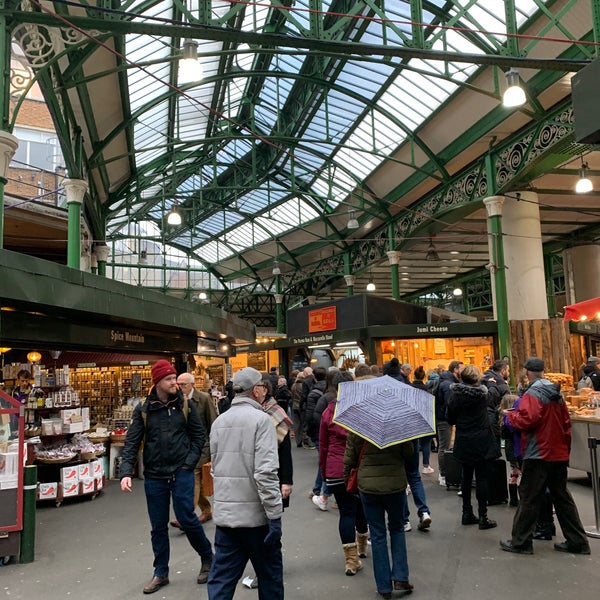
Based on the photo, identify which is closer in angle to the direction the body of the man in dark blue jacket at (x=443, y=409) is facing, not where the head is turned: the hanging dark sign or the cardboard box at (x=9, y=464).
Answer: the hanging dark sign

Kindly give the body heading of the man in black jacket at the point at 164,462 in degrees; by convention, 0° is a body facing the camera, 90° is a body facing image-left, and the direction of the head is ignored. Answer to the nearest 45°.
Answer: approximately 0°

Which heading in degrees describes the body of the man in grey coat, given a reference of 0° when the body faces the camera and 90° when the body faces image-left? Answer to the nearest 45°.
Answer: approximately 225°

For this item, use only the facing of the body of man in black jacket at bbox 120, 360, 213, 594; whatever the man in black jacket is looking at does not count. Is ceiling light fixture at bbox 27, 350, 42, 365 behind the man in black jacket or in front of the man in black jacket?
behind

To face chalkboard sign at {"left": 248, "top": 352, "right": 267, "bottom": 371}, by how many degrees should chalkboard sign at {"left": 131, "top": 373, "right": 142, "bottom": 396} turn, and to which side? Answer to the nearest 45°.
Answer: approximately 135° to its left

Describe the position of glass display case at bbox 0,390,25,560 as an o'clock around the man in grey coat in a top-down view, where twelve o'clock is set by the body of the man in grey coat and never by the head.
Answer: The glass display case is roughly at 9 o'clock from the man in grey coat.

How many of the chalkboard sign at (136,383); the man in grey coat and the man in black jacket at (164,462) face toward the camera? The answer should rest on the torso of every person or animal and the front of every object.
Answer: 2
